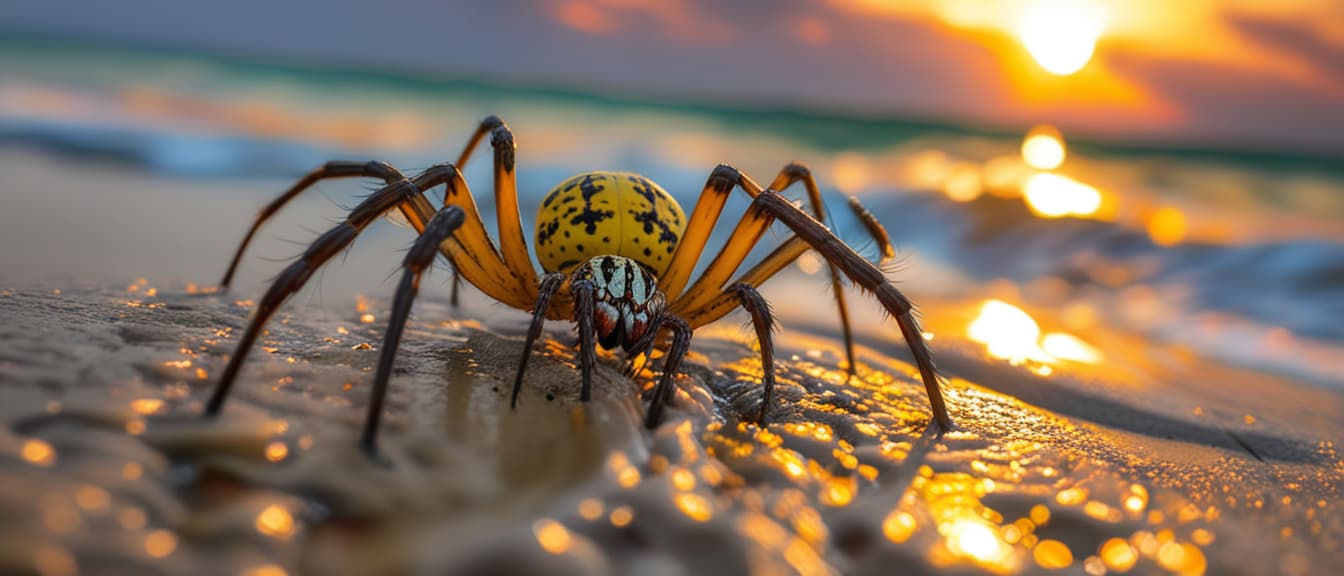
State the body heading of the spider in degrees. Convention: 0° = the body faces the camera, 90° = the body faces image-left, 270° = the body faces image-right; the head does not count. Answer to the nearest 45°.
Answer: approximately 0°
